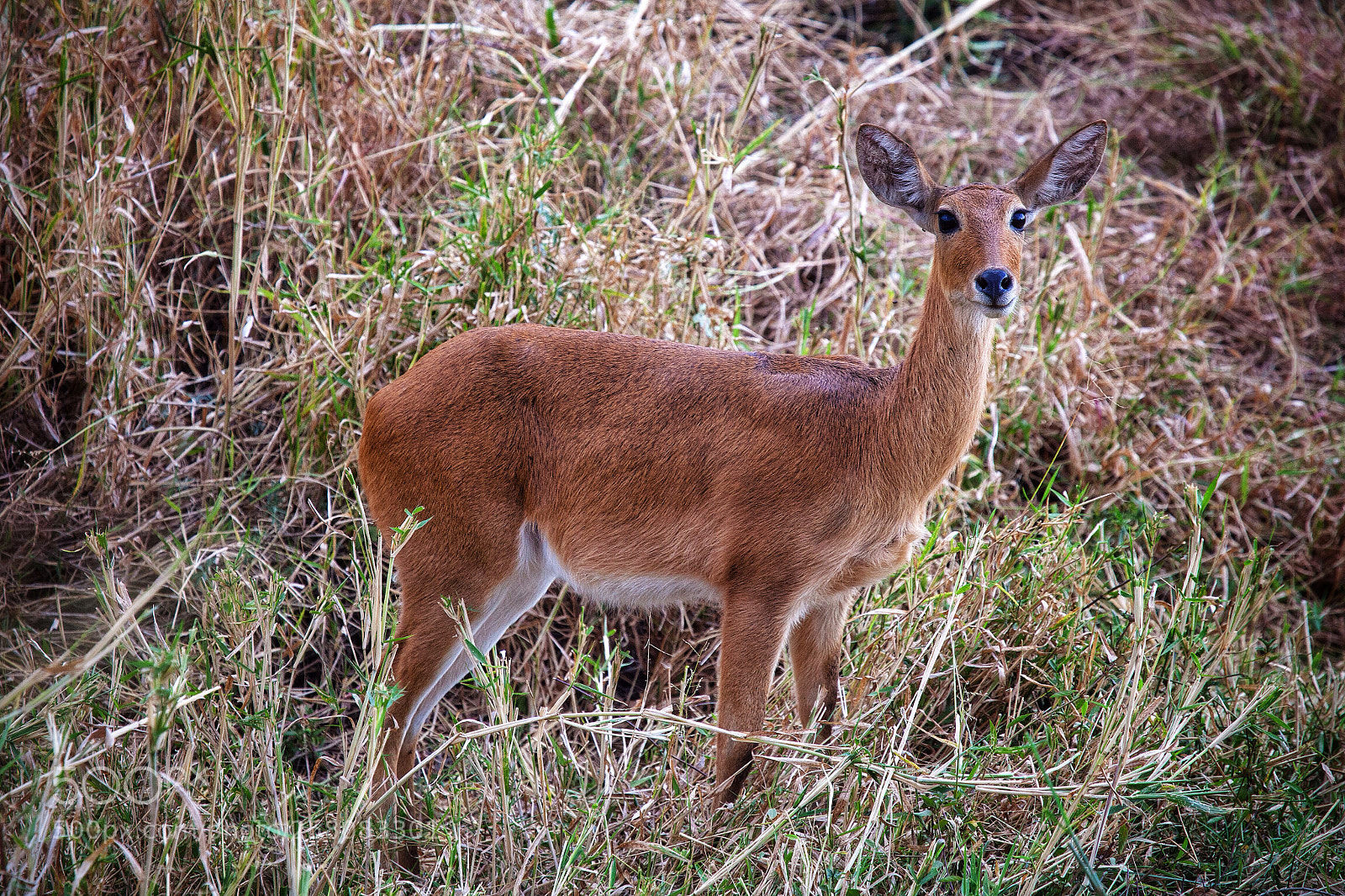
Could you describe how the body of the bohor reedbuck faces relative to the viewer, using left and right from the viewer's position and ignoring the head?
facing to the right of the viewer
